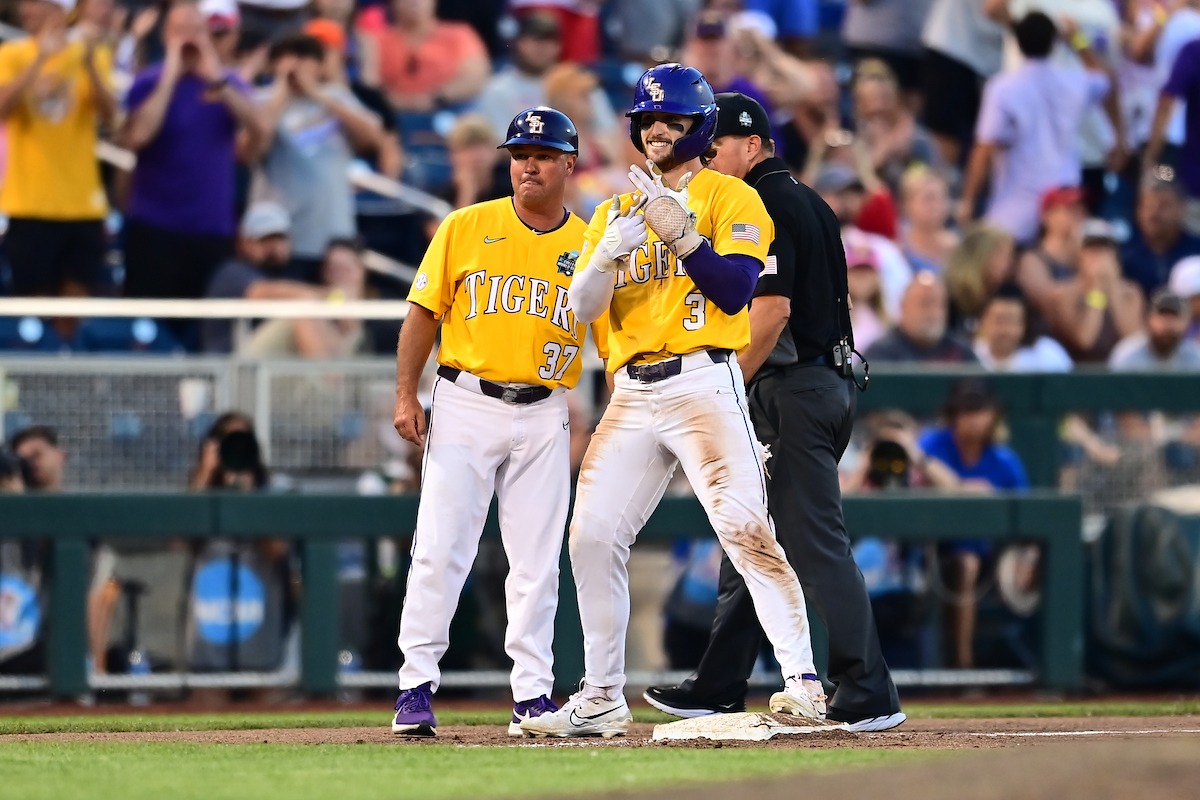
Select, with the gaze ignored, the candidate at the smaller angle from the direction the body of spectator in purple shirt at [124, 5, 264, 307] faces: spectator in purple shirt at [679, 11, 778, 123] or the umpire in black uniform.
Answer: the umpire in black uniform

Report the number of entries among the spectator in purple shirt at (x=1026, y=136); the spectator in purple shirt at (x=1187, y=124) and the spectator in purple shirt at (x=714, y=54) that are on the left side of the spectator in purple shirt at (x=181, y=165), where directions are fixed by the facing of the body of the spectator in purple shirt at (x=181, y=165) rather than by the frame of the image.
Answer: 3

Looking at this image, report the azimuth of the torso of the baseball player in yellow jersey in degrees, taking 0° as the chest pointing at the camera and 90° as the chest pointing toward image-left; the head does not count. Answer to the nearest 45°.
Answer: approximately 45°

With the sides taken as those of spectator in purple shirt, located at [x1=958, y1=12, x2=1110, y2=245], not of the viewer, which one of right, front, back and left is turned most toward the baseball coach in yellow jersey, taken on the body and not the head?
back

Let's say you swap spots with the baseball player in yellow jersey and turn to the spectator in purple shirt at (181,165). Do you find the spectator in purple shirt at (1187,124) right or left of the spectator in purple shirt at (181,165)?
right

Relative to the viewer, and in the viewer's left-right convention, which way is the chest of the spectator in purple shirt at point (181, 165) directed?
facing the viewer

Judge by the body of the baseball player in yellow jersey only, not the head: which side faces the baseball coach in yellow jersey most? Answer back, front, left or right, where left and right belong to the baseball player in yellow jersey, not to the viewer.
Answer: right

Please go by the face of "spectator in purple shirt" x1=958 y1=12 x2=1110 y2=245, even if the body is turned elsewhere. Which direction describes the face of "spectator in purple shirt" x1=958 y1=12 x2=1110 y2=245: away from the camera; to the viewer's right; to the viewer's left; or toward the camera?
away from the camera

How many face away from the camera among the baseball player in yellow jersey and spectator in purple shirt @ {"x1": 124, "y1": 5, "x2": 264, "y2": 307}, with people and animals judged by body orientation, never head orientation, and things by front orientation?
0

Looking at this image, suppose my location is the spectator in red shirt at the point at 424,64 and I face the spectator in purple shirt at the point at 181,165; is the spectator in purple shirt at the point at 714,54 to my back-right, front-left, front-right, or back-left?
back-left

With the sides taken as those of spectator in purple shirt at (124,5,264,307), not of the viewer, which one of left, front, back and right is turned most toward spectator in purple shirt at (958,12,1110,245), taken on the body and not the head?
left

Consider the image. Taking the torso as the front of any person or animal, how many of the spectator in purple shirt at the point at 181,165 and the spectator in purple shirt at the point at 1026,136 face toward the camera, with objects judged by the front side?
1

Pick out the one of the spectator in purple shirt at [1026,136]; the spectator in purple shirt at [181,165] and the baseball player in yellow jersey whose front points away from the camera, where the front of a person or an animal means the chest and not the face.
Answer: the spectator in purple shirt at [1026,136]

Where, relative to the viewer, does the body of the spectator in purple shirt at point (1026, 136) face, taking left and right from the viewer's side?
facing away from the viewer
